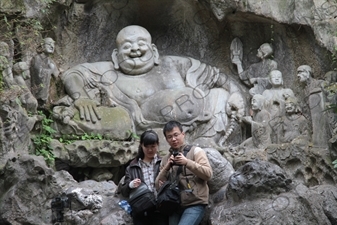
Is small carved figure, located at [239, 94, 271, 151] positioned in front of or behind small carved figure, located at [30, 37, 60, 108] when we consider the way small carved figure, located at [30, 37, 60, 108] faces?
in front

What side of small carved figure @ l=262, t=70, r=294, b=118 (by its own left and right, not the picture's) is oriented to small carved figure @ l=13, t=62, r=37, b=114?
right

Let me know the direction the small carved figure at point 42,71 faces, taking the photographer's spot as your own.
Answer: facing the viewer and to the right of the viewer

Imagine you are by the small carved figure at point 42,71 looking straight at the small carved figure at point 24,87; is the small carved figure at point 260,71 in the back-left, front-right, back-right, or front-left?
back-left

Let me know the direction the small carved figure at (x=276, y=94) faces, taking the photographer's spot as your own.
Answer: facing the viewer

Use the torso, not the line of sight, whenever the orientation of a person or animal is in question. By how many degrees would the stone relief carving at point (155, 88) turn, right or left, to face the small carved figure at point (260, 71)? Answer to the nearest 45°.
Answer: approximately 90° to its left

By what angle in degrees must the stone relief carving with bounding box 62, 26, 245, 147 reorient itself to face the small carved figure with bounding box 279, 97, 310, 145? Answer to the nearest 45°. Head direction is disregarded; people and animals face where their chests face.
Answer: approximately 90° to its left

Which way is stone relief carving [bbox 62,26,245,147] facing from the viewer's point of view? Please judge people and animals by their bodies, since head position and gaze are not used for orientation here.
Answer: toward the camera

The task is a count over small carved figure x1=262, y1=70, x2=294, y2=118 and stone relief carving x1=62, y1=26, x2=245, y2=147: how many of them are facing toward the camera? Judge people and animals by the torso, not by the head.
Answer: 2

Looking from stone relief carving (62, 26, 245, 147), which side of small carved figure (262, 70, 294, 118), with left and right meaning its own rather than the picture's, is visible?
right
